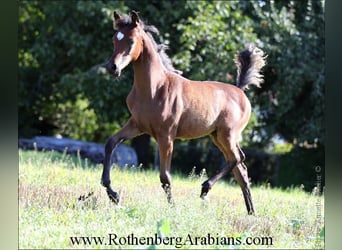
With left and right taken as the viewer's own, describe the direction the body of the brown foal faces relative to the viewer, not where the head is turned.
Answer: facing the viewer and to the left of the viewer
